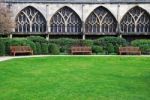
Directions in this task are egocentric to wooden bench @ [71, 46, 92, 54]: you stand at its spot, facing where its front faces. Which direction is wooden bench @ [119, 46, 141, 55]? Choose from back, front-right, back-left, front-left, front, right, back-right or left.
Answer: left

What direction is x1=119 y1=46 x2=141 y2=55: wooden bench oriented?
toward the camera

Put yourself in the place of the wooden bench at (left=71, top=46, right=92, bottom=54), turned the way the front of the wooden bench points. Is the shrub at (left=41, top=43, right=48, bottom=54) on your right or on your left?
on your right

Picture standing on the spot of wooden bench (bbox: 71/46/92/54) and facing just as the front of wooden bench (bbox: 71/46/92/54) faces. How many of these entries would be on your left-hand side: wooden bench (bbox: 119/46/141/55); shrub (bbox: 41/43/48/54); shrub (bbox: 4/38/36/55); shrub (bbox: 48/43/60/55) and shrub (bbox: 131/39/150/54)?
2

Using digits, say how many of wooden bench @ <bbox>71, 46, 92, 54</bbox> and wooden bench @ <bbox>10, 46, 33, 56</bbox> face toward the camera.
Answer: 2

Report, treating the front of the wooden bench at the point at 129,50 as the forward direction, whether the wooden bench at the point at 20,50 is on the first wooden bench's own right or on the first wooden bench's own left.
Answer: on the first wooden bench's own right

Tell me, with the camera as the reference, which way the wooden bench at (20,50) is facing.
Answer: facing the viewer

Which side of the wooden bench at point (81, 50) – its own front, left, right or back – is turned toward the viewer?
front

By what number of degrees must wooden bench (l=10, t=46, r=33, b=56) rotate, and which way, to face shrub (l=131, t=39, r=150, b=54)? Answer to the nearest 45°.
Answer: approximately 90° to its left

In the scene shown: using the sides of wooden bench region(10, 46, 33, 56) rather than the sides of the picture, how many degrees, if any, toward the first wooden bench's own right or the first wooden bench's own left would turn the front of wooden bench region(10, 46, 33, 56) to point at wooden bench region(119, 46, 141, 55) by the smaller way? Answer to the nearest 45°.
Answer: approximately 90° to the first wooden bench's own left
